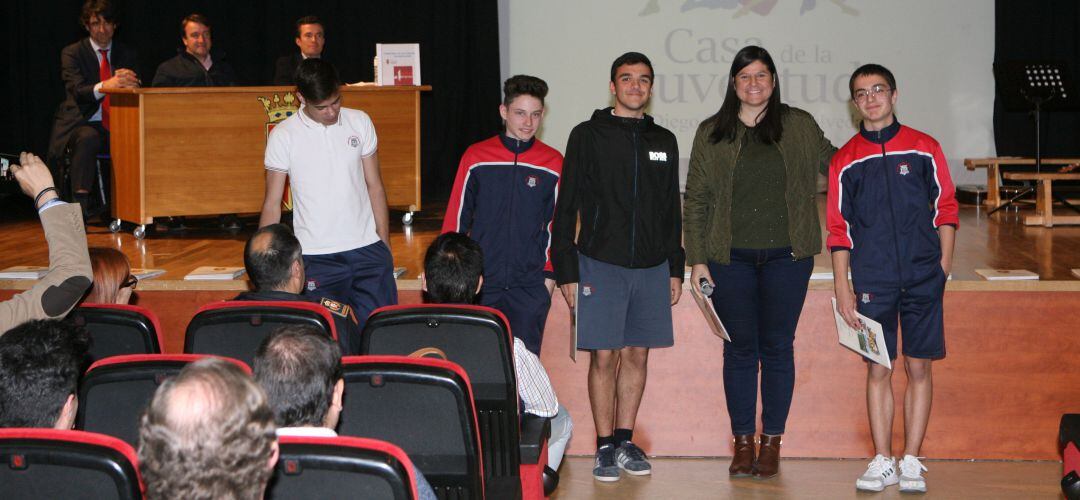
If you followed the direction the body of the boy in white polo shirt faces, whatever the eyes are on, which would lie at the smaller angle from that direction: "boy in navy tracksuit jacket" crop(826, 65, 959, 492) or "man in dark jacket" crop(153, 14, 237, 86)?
the boy in navy tracksuit jacket

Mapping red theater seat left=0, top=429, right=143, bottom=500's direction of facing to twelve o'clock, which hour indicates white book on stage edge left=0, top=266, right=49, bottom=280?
The white book on stage edge is roughly at 12 o'clock from the red theater seat.

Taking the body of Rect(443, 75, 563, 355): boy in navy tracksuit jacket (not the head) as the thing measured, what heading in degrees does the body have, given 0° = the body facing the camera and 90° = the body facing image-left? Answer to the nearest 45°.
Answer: approximately 0°

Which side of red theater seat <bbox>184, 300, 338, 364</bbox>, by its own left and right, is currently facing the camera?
back

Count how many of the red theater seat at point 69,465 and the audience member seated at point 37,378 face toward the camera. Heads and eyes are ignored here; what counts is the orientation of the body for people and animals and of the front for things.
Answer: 0

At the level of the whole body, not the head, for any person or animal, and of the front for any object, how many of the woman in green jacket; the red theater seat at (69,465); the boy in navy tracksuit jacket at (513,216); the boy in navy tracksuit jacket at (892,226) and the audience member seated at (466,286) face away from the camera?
2

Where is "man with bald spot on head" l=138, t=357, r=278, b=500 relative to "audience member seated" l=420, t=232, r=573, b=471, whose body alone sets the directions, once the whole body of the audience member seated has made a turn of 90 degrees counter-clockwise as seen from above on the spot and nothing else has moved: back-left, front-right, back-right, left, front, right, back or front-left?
left

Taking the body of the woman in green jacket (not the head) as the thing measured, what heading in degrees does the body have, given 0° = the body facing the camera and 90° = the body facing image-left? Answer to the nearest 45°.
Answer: approximately 0°

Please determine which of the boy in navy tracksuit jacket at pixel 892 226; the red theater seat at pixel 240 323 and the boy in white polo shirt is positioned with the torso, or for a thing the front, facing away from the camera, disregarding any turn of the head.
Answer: the red theater seat

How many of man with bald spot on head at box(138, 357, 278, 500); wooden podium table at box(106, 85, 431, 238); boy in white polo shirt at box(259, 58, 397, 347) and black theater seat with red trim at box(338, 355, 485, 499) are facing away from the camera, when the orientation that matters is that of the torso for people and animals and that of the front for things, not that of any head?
2

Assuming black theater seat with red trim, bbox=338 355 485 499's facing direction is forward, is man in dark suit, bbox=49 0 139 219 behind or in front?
in front

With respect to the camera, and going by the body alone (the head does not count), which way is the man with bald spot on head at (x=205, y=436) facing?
away from the camera

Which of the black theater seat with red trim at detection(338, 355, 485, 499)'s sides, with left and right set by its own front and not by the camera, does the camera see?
back

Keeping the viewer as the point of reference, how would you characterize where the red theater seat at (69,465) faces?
facing away from the viewer

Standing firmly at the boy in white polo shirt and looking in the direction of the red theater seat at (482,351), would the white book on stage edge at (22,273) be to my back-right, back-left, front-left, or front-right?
back-right
